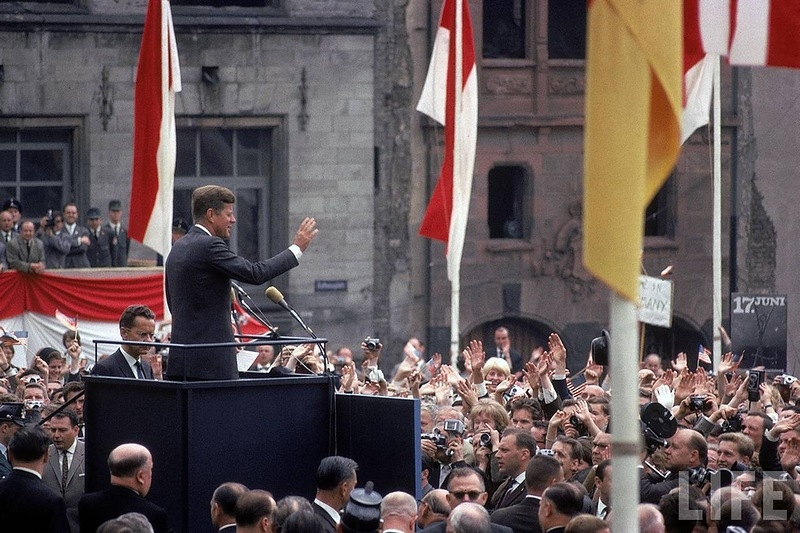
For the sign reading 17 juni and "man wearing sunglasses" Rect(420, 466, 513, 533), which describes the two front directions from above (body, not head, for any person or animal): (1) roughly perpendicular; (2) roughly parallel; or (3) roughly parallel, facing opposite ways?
roughly parallel

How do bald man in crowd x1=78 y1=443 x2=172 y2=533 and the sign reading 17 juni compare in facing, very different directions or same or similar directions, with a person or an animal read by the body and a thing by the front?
very different directions

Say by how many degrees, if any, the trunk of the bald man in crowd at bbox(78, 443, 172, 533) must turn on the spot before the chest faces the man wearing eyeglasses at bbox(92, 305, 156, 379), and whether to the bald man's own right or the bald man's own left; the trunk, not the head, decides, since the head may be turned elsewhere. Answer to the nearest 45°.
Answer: approximately 45° to the bald man's own left

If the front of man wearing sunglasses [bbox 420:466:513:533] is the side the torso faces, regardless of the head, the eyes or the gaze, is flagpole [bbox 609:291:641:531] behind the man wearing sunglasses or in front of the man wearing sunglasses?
in front

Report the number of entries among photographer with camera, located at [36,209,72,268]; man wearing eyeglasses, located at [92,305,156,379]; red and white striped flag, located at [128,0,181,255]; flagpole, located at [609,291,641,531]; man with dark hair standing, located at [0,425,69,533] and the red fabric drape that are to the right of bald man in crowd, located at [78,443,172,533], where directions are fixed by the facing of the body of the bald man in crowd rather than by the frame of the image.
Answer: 1

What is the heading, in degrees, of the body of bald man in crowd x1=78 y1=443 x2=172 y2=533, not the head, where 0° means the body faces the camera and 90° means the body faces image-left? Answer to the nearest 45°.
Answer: approximately 225°

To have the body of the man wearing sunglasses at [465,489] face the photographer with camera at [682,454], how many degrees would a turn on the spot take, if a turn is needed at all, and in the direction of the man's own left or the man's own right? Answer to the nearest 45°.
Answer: approximately 135° to the man's own left

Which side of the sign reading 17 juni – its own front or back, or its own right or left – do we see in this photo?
front

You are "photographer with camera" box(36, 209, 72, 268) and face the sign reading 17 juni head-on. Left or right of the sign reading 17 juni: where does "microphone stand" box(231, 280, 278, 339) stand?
right

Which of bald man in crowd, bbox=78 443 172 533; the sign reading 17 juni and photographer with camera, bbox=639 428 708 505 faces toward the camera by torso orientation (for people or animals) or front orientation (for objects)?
the sign reading 17 juni

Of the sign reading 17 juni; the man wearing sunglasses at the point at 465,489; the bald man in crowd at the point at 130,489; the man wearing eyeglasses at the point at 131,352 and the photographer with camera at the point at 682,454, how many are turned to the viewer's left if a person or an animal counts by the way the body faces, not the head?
1

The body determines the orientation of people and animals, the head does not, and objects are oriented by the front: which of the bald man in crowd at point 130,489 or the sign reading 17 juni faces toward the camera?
the sign reading 17 juni

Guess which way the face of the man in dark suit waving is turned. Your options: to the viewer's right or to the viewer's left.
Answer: to the viewer's right

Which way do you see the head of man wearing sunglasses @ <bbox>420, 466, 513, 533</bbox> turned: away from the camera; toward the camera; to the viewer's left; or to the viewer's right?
toward the camera

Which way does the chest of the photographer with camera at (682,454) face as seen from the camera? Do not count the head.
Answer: to the viewer's left

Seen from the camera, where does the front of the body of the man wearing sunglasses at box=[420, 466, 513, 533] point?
toward the camera
